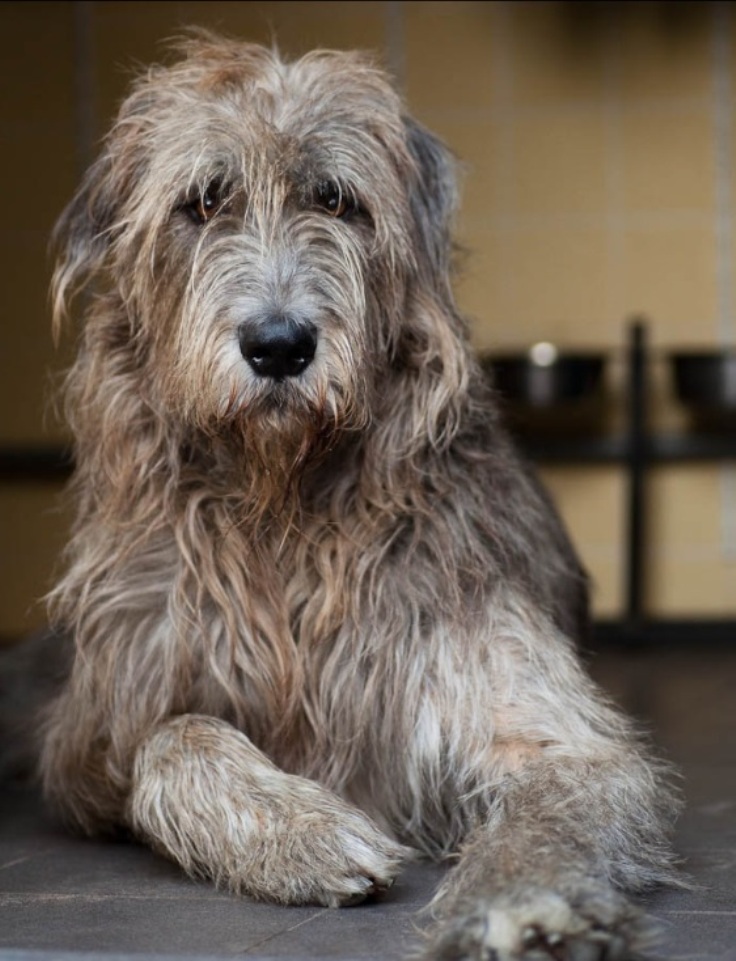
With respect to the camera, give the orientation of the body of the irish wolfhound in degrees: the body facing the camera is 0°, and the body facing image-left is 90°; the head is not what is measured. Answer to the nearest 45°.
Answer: approximately 0°

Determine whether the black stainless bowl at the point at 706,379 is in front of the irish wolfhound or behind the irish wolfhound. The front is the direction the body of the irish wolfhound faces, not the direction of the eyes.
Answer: behind
